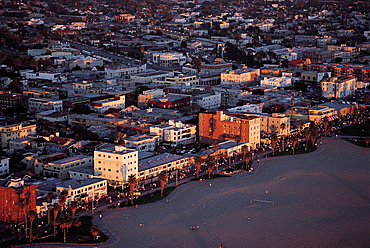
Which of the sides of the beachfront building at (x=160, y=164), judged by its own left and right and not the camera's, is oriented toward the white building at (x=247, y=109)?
left

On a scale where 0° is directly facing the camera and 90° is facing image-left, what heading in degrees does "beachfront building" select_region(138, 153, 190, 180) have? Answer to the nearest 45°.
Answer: approximately 315°

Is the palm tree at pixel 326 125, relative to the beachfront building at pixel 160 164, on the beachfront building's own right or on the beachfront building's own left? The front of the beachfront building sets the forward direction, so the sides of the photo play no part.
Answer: on the beachfront building's own left

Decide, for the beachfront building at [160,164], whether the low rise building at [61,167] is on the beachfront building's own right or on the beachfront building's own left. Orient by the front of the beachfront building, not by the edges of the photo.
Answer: on the beachfront building's own right

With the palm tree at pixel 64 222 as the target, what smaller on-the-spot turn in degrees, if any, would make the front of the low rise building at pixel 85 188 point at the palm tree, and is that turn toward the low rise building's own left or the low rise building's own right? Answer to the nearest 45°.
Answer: approximately 45° to the low rise building's own right

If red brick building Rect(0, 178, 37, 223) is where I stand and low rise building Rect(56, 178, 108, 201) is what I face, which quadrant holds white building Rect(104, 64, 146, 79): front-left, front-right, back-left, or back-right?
front-left

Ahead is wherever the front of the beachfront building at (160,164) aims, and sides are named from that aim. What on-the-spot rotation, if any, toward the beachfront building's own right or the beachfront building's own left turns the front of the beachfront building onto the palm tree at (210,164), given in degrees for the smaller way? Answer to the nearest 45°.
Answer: approximately 45° to the beachfront building's own left

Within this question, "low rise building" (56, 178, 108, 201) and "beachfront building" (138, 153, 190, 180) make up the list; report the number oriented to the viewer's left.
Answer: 0

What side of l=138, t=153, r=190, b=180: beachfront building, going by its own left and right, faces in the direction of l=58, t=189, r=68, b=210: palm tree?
right

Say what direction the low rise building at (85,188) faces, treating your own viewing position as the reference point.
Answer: facing the viewer and to the right of the viewer

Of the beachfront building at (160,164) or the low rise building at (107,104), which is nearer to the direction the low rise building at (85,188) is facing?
the beachfront building

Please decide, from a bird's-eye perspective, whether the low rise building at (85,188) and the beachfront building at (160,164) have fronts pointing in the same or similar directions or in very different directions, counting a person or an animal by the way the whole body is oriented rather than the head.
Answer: same or similar directions

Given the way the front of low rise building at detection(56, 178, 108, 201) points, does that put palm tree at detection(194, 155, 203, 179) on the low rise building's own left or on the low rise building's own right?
on the low rise building's own left

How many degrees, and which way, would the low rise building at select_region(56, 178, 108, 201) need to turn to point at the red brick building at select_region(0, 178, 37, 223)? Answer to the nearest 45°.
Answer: approximately 90° to its right

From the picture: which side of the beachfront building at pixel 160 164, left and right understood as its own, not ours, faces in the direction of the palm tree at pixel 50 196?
right
